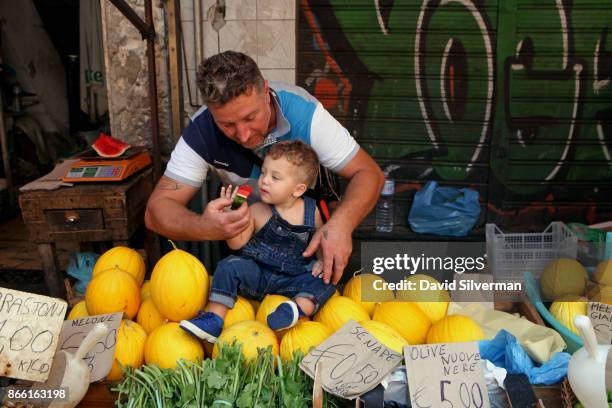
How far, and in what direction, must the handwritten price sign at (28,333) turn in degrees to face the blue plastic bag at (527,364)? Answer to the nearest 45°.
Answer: approximately 90° to its left

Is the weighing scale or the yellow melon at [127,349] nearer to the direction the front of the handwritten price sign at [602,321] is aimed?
the yellow melon

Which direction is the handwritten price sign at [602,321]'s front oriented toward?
toward the camera

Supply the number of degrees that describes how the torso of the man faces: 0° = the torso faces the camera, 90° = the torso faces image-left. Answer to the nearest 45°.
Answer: approximately 0°

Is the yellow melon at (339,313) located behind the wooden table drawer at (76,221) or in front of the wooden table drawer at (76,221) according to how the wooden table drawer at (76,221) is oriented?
in front

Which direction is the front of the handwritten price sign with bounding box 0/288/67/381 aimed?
toward the camera

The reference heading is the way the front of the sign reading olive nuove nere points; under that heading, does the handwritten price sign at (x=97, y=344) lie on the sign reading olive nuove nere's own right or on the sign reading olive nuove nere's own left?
on the sign reading olive nuove nere's own right

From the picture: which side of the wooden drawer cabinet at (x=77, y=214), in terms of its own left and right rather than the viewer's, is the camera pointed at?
front

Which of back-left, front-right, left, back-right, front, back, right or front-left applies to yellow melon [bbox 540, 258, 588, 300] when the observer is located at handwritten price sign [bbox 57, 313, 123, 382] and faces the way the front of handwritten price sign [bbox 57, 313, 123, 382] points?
left
